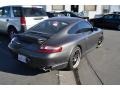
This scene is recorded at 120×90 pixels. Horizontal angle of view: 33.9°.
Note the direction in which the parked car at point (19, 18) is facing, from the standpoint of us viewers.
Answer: facing away from the viewer and to the left of the viewer

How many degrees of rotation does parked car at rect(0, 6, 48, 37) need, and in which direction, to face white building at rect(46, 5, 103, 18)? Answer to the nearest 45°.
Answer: approximately 90° to its right

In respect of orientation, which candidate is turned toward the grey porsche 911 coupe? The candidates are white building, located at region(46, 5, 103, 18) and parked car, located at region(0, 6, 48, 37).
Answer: the white building

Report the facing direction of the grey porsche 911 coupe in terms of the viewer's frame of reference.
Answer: facing away from the viewer and to the right of the viewer

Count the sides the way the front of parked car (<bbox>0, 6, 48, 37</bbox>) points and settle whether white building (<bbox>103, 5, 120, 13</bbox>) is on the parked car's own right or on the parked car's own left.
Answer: on the parked car's own right

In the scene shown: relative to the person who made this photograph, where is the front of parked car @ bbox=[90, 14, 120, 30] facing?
facing to the left of the viewer

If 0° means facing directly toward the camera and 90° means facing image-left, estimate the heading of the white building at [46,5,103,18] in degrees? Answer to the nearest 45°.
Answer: approximately 0°

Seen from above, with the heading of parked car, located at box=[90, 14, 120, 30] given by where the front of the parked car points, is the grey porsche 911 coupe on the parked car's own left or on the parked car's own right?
on the parked car's own left

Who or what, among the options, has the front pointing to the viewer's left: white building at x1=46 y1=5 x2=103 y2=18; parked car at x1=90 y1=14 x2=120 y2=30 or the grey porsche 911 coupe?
the parked car

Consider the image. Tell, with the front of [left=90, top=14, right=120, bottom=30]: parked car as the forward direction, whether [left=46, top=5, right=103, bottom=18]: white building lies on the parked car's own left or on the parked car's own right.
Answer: on the parked car's own right
